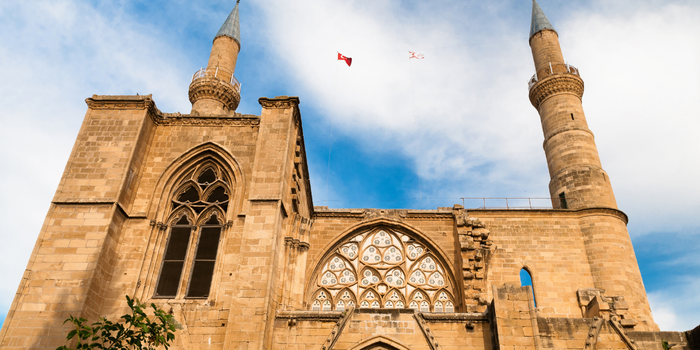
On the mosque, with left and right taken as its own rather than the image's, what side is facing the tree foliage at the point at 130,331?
front

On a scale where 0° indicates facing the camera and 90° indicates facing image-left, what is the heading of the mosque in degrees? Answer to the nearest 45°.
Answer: approximately 0°
